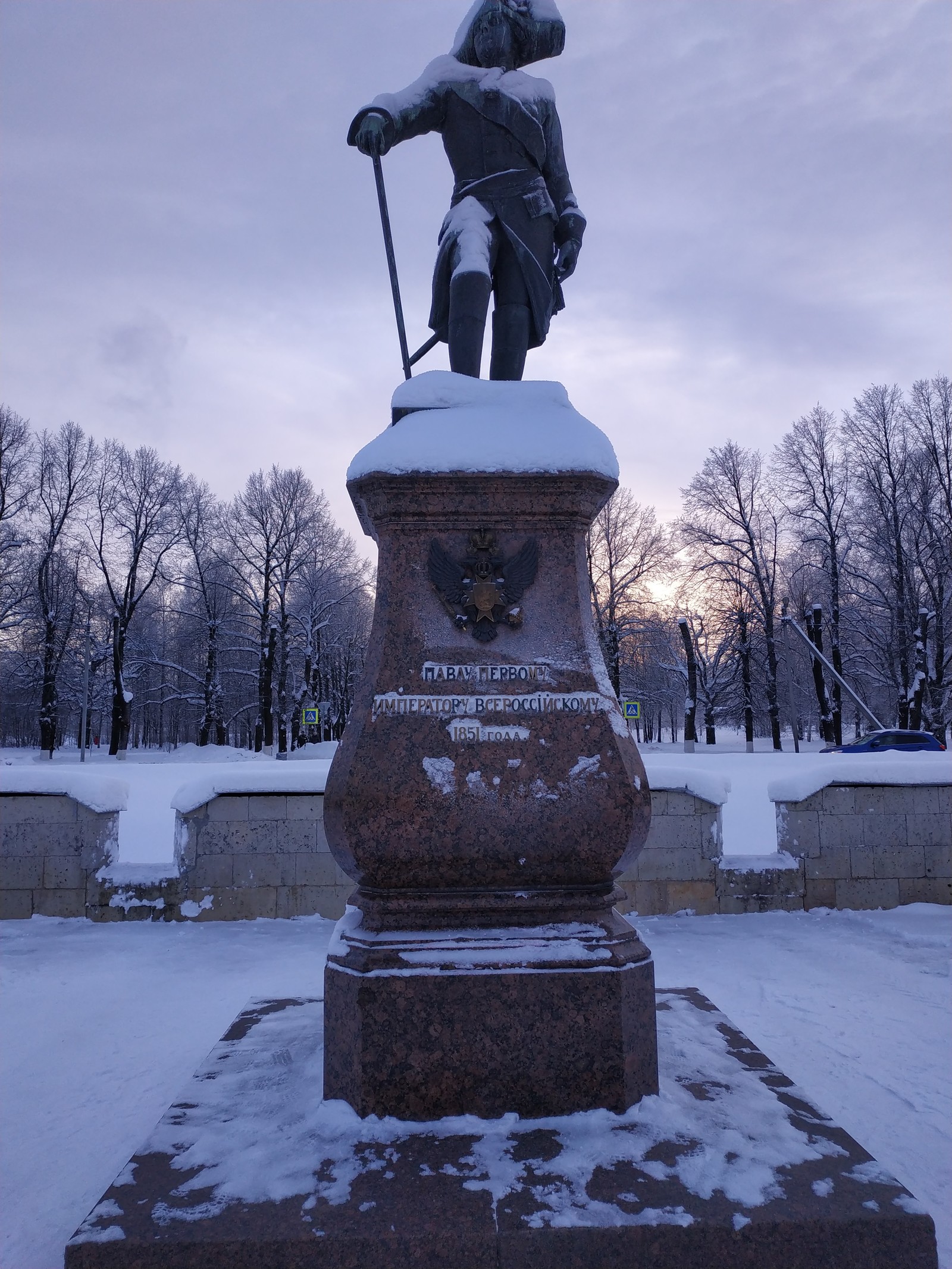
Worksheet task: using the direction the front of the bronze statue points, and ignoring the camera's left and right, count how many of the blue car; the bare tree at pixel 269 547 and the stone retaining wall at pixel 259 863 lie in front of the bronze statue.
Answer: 0

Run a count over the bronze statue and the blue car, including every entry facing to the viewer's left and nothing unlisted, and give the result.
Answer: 1

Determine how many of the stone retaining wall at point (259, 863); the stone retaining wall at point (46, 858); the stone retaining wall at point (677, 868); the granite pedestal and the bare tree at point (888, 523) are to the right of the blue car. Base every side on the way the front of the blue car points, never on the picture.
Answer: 1

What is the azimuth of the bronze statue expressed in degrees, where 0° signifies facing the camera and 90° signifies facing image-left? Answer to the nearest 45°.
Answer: approximately 0°

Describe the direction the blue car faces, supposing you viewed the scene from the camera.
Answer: facing to the left of the viewer

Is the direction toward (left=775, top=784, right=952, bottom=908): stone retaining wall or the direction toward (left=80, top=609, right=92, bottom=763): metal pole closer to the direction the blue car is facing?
the metal pole

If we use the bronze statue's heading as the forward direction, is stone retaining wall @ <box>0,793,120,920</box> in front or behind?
behind

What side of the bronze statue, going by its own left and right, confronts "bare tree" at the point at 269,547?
back

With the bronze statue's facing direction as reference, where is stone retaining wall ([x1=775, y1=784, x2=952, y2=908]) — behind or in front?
behind

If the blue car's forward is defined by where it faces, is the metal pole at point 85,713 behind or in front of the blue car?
in front

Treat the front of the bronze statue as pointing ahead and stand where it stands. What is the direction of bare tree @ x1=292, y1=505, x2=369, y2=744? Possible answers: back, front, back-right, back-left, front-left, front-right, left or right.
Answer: back
